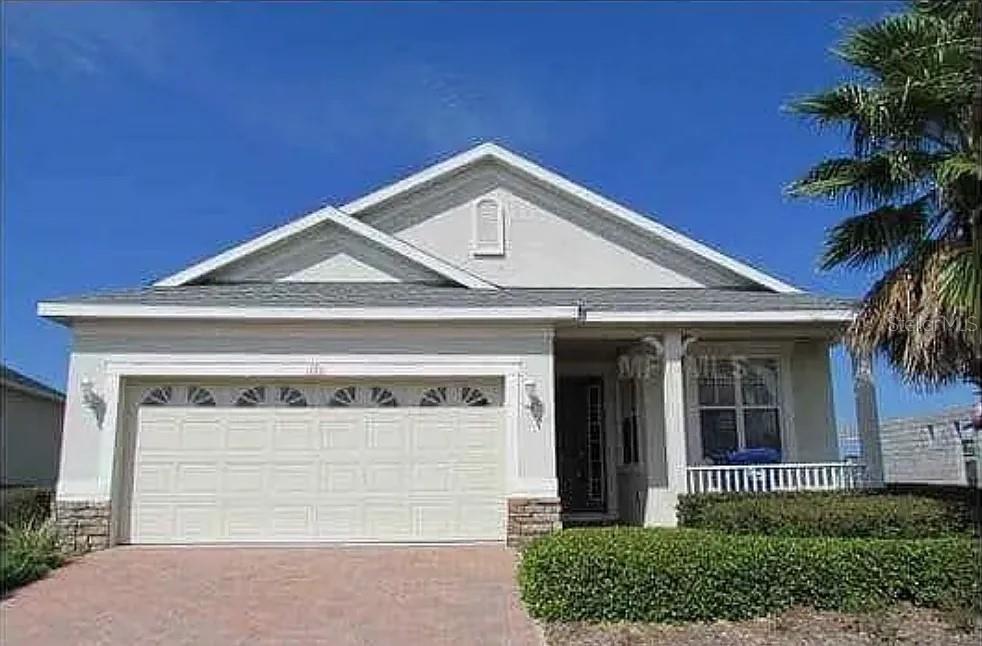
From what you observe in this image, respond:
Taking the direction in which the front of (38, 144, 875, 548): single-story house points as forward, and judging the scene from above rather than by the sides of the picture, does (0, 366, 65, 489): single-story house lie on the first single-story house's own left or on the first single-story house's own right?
on the first single-story house's own right

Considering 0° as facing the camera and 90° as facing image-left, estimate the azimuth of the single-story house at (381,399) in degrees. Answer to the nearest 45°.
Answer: approximately 0°

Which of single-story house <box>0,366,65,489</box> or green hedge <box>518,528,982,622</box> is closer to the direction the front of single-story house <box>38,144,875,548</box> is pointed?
the green hedge

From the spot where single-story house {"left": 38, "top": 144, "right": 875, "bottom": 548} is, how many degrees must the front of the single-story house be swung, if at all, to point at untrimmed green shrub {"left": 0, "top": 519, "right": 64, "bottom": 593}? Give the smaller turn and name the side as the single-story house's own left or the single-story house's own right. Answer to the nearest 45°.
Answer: approximately 90° to the single-story house's own right

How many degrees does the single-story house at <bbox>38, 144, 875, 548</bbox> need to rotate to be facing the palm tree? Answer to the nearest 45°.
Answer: approximately 45° to its left

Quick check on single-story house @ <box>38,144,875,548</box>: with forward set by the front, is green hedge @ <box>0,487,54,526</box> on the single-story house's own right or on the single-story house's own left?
on the single-story house's own right

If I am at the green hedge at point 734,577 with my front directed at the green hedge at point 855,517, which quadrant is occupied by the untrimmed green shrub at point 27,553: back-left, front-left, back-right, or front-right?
back-left
